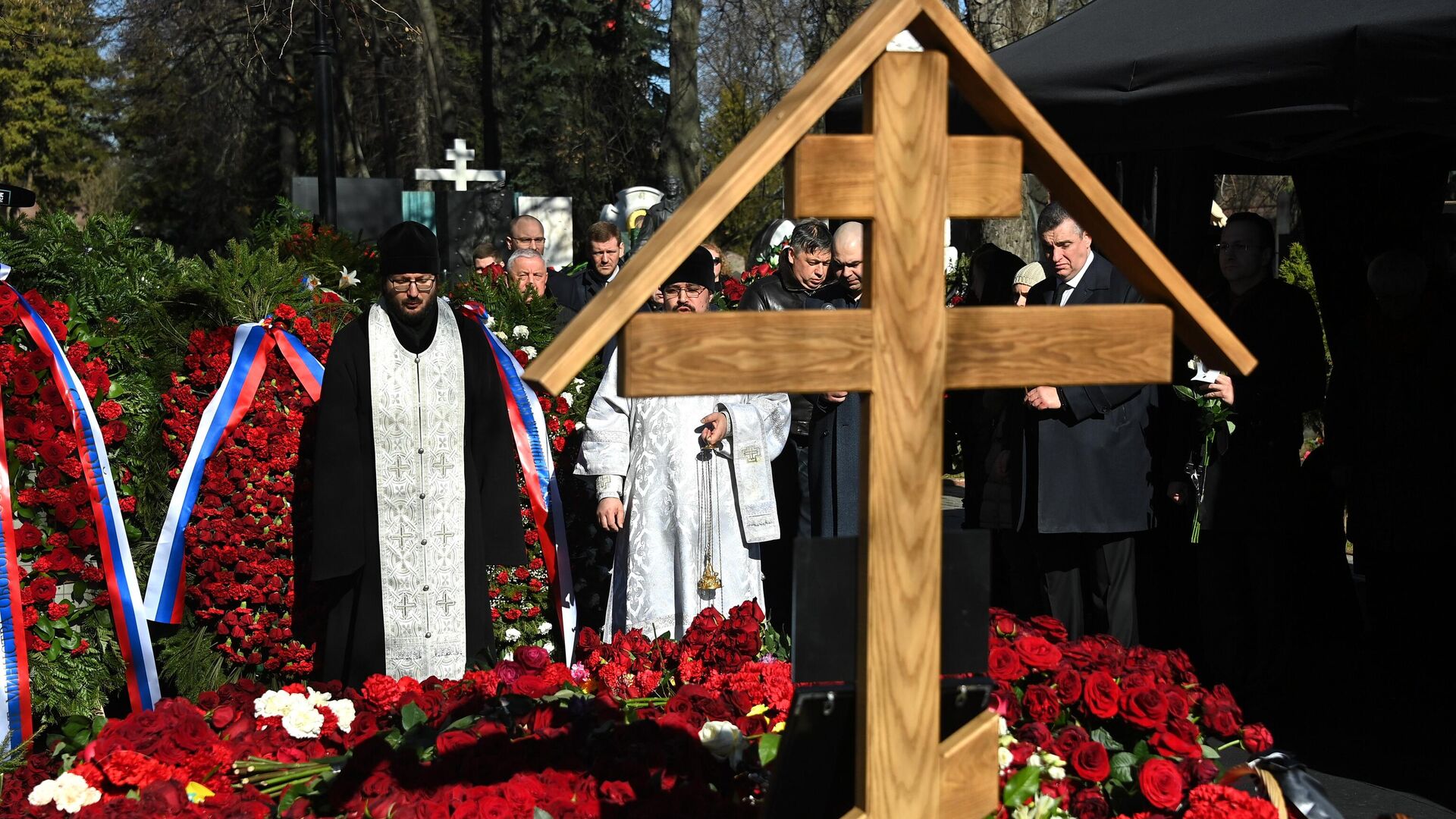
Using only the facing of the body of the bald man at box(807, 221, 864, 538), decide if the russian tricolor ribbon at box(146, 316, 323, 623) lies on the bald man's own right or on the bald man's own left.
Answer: on the bald man's own right

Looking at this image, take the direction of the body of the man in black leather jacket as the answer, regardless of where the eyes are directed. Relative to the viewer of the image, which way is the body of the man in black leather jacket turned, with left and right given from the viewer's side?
facing the viewer and to the right of the viewer

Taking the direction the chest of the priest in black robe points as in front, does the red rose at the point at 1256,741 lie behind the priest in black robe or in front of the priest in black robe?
in front

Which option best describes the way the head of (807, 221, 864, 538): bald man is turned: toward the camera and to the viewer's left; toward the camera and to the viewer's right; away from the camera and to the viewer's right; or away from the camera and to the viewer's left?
toward the camera and to the viewer's left

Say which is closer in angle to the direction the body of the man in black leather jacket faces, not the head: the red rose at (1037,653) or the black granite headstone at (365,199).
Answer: the red rose

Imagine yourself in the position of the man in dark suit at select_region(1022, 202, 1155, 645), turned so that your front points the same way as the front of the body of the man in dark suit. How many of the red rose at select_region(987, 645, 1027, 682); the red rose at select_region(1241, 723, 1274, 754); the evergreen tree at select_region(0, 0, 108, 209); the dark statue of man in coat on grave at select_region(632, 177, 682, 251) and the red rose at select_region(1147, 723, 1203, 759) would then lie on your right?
2

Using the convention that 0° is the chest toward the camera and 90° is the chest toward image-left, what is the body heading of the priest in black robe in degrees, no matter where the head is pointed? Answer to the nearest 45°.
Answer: approximately 0°

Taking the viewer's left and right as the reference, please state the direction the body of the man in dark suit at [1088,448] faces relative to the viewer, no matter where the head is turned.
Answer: facing the viewer and to the left of the viewer

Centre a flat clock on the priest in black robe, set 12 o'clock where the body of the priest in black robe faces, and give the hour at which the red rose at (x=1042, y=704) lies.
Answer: The red rose is roughly at 11 o'clock from the priest in black robe.

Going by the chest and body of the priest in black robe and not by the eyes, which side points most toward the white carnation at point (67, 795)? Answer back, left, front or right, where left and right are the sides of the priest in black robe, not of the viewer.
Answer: front
